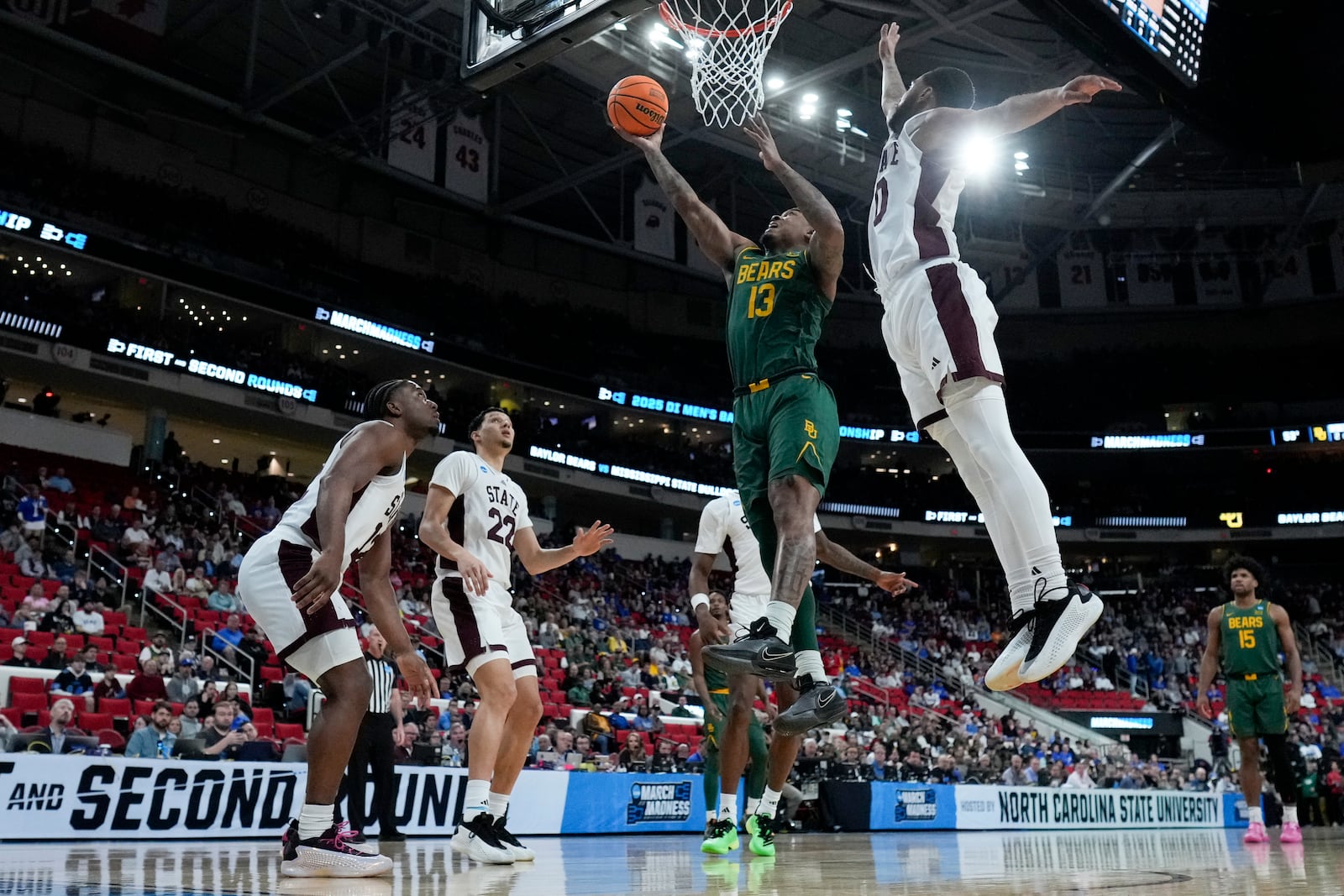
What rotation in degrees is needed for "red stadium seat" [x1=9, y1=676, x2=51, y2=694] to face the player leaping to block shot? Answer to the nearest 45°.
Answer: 0° — it already faces them

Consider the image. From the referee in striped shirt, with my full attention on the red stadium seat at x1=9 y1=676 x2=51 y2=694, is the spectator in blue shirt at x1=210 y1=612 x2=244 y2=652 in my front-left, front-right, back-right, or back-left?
front-right

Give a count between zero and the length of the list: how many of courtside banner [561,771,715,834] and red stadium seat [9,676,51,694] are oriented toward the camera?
2

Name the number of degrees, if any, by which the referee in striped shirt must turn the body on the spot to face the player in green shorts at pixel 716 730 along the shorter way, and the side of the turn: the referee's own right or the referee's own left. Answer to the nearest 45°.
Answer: approximately 45° to the referee's own left

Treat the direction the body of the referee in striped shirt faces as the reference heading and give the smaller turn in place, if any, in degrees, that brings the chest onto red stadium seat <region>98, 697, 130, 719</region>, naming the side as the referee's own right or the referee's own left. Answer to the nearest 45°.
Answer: approximately 180°

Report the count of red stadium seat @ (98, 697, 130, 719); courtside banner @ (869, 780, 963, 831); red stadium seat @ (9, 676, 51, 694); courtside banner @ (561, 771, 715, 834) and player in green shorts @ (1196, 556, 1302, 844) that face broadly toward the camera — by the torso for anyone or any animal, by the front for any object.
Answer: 5

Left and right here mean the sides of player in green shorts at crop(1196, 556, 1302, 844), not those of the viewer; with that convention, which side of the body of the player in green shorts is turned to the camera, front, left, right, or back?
front

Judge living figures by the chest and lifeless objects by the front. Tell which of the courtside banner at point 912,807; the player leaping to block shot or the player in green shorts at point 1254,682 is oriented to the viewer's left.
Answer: the player leaping to block shot

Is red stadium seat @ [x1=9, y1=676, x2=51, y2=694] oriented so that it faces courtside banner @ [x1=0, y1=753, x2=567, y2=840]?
yes

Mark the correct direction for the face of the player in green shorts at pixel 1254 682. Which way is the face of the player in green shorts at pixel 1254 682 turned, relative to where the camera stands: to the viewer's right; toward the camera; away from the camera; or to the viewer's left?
toward the camera

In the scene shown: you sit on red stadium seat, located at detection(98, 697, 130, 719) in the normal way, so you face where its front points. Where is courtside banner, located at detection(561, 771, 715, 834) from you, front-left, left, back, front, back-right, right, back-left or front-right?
front-left

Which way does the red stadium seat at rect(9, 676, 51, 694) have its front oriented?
toward the camera

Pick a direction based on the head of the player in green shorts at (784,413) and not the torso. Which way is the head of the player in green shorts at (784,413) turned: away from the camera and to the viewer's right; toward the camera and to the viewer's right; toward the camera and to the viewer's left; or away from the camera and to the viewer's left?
toward the camera and to the viewer's left
